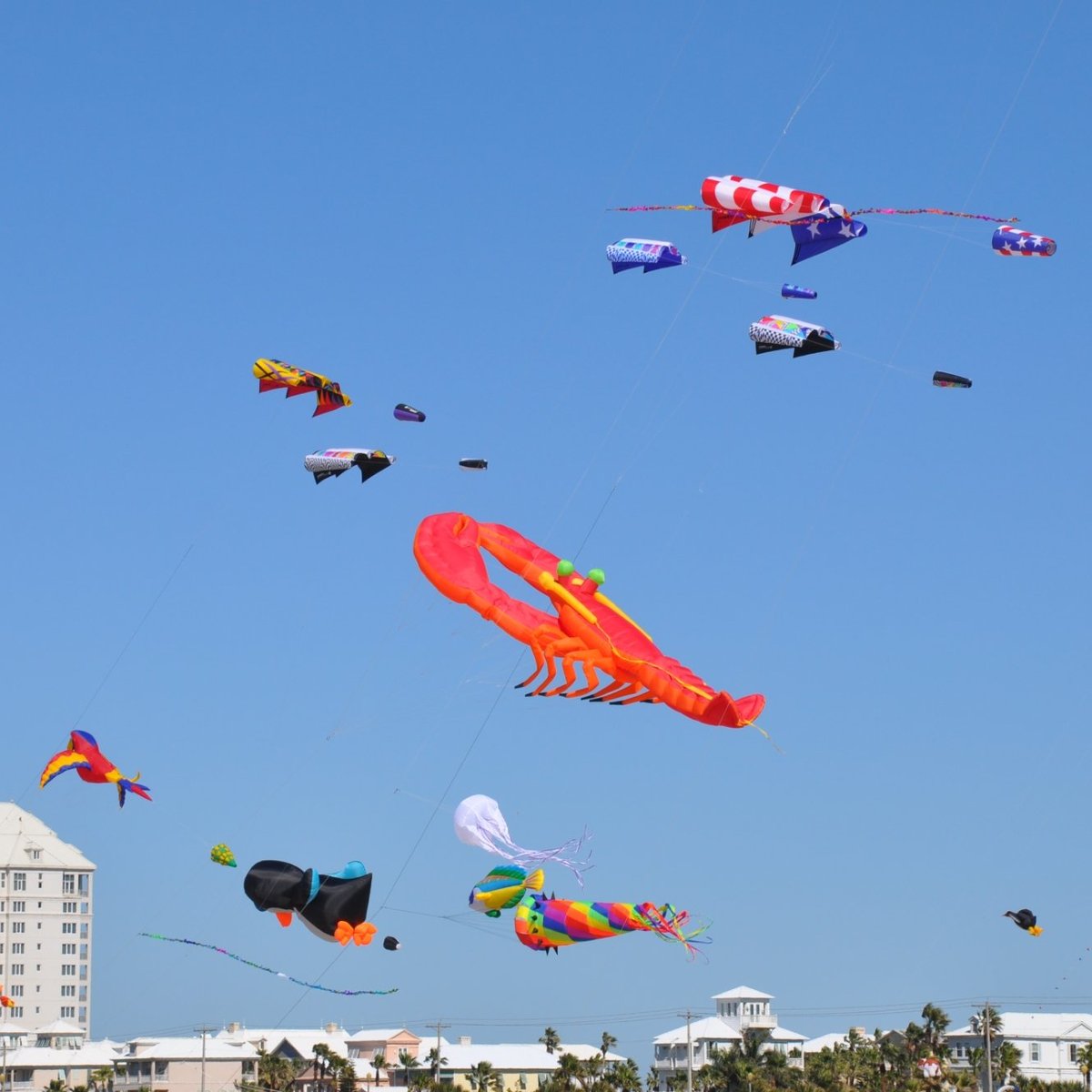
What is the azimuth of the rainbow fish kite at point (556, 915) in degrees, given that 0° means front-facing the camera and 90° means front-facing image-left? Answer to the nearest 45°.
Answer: approximately 90°
